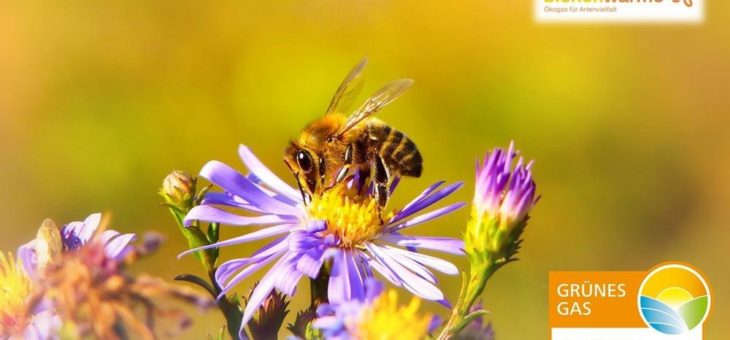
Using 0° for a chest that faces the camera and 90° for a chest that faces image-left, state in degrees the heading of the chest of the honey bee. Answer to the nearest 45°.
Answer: approximately 90°
